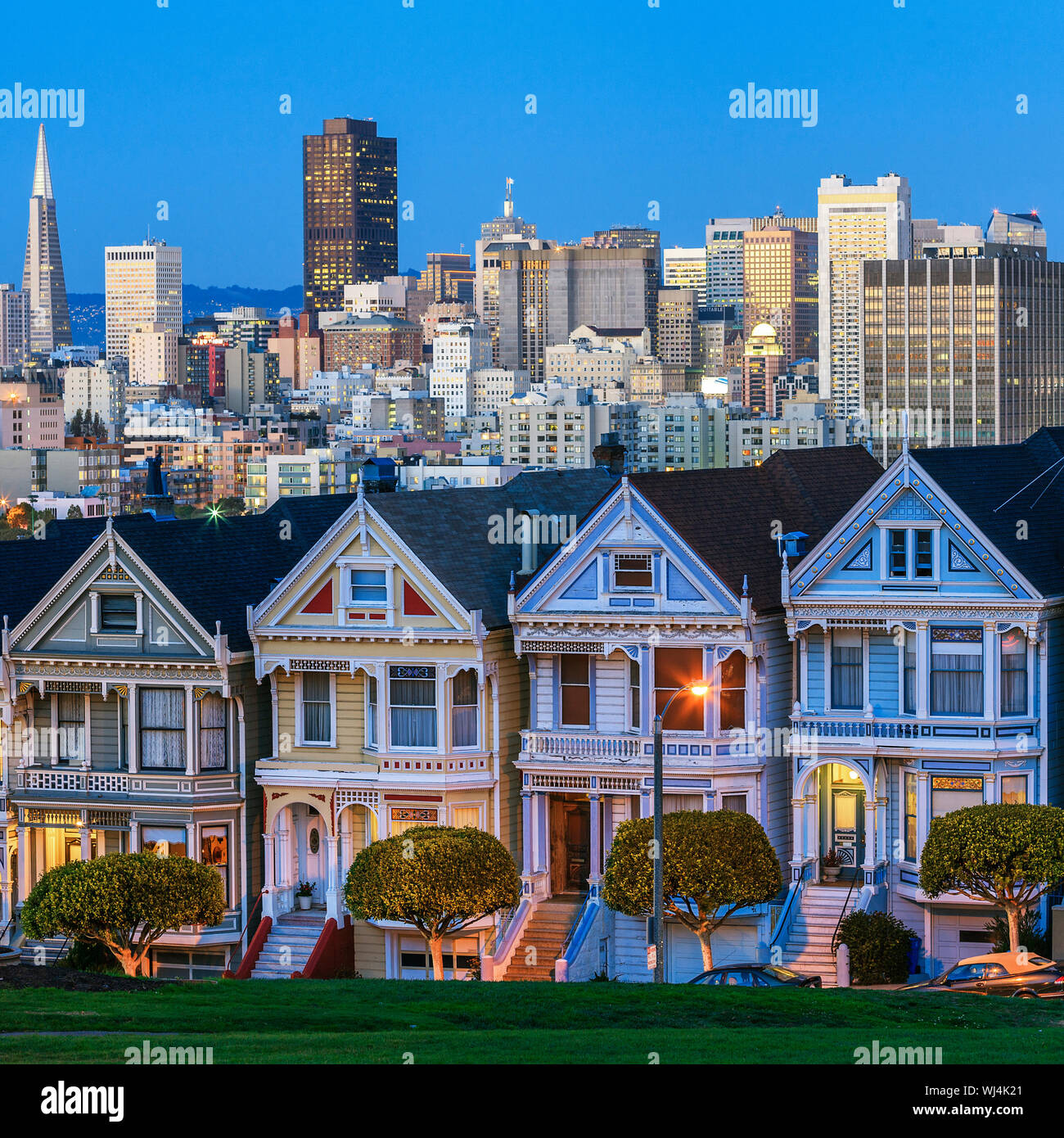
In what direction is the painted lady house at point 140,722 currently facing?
toward the camera

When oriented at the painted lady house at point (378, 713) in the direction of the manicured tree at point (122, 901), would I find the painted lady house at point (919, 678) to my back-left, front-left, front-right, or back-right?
back-left

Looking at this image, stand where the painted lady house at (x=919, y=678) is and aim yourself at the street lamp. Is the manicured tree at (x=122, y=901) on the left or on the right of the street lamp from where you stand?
right

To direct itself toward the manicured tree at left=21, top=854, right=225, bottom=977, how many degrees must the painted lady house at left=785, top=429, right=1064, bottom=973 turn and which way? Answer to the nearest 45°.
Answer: approximately 90° to its right

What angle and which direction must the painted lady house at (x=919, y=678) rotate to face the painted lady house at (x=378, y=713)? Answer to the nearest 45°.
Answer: approximately 90° to its right

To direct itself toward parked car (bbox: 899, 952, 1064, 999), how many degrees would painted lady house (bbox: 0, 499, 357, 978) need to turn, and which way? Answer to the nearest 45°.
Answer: approximately 45° to its left

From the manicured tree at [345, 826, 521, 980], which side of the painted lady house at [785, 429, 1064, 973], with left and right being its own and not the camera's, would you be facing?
right

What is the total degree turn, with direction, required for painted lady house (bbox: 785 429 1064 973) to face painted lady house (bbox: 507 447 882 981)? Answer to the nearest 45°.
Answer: approximately 90° to its right

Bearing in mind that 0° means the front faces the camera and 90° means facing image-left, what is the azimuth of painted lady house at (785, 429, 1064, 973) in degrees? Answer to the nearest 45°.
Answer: approximately 0°

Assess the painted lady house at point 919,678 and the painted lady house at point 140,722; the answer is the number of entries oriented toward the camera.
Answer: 2
